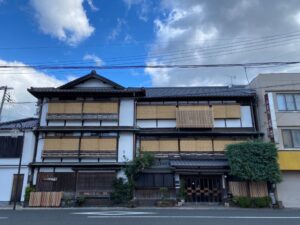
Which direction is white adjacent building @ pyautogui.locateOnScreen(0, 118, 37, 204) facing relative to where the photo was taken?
toward the camera

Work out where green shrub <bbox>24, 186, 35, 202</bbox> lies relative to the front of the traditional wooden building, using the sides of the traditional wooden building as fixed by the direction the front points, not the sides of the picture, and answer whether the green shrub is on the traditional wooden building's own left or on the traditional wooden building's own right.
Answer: on the traditional wooden building's own right

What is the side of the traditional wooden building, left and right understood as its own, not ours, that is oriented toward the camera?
front

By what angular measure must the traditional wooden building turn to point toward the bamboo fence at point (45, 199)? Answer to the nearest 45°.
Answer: approximately 90° to its right

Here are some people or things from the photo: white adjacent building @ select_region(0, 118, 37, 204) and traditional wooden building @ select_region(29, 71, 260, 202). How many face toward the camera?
2
